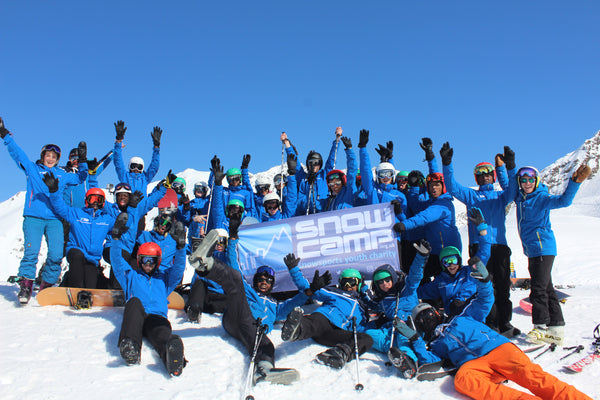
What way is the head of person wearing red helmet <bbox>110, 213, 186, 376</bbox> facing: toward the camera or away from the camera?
toward the camera

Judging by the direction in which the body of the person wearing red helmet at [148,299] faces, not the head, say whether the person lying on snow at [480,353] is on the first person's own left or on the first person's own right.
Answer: on the first person's own left

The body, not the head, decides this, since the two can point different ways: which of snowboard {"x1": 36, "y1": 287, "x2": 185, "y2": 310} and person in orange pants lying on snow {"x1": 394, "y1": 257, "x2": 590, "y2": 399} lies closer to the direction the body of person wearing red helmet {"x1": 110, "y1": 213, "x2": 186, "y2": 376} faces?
the person in orange pants lying on snow

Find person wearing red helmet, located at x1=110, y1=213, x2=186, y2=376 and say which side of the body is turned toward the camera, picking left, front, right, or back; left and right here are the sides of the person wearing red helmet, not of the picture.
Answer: front

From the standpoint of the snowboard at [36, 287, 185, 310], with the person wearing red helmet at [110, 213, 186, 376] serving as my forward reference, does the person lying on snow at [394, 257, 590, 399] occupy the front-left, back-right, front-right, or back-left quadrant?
front-left

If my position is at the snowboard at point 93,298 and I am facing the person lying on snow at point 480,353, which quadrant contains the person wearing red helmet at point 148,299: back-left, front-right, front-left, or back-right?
front-right
